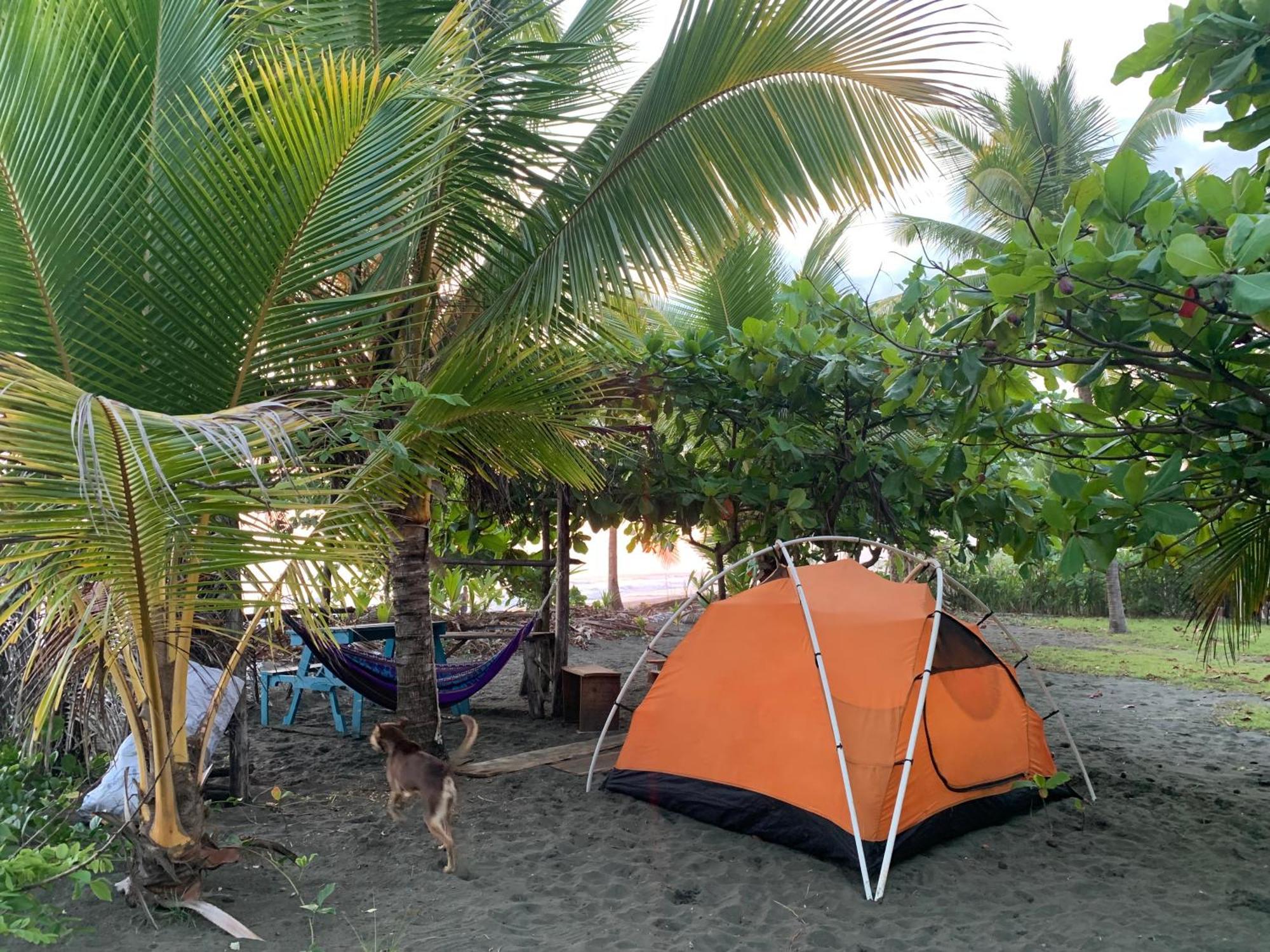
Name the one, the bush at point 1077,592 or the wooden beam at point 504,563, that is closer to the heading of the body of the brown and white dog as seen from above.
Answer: the wooden beam

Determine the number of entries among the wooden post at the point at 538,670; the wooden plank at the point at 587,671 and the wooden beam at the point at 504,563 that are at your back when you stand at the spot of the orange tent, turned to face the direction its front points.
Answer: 3

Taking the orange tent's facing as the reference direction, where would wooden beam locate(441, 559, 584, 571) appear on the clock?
The wooden beam is roughly at 6 o'clock from the orange tent.

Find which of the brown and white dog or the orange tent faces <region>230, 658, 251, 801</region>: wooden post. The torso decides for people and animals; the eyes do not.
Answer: the brown and white dog

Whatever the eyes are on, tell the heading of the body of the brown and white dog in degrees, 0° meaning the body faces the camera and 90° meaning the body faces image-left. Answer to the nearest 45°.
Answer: approximately 135°

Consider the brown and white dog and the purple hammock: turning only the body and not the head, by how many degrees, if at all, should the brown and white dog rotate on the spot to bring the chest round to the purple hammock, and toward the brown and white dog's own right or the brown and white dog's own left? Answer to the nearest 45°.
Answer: approximately 45° to the brown and white dog's own right

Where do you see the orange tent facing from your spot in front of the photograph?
facing the viewer and to the right of the viewer

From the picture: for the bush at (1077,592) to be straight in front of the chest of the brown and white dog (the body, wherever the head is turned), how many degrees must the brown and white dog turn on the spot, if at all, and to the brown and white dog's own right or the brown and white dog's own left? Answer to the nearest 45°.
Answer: approximately 90° to the brown and white dog's own right

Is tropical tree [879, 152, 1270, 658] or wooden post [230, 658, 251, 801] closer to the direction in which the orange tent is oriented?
the tropical tree

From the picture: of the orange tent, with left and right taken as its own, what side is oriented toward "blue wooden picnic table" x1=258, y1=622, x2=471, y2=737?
back

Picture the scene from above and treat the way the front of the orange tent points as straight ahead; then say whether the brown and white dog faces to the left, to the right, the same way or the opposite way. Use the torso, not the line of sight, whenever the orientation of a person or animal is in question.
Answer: the opposite way

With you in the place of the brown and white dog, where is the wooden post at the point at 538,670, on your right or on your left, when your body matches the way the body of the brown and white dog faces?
on your right

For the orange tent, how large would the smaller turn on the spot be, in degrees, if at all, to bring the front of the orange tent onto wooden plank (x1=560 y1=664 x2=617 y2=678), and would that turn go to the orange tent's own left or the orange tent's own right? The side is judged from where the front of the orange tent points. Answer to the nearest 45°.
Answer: approximately 180°
